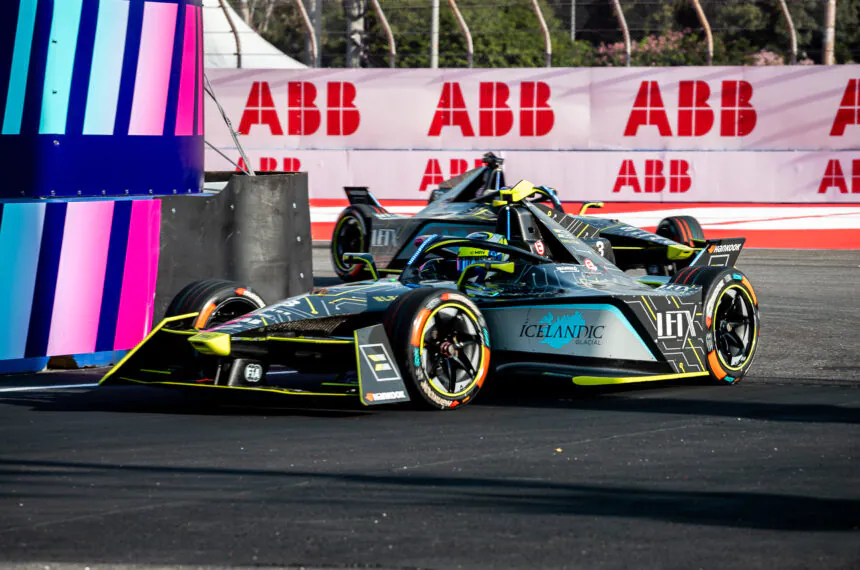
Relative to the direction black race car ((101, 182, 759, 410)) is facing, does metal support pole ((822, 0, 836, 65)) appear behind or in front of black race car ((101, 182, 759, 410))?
behind

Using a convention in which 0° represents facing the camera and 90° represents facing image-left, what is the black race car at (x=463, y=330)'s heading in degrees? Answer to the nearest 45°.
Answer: approximately 45°

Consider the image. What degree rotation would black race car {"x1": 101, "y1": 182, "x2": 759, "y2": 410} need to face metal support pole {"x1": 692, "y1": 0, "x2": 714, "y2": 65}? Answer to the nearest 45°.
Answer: approximately 135° to its right
